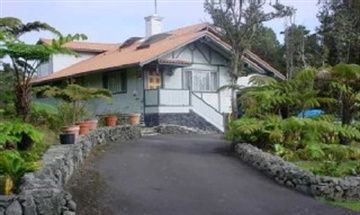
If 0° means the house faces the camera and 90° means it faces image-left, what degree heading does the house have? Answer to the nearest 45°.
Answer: approximately 315°

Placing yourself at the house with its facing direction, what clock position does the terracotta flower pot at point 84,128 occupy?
The terracotta flower pot is roughly at 2 o'clock from the house.

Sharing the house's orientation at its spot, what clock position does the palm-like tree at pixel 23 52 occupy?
The palm-like tree is roughly at 2 o'clock from the house.

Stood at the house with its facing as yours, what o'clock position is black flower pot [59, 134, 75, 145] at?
The black flower pot is roughly at 2 o'clock from the house.
